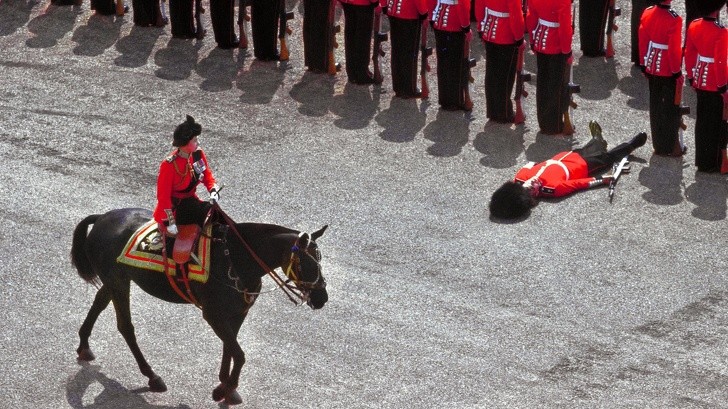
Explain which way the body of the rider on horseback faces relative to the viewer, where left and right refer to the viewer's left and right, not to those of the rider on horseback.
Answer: facing the viewer and to the right of the viewer

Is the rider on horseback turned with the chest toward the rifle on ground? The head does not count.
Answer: no

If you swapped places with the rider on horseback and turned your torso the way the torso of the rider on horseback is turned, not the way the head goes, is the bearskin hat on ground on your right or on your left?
on your left

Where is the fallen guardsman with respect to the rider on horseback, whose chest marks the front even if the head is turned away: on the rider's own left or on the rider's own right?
on the rider's own left
